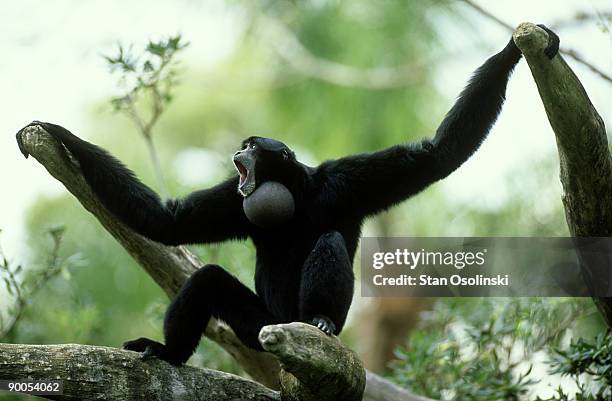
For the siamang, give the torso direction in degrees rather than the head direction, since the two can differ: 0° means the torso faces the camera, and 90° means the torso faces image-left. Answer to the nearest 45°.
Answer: approximately 45°
